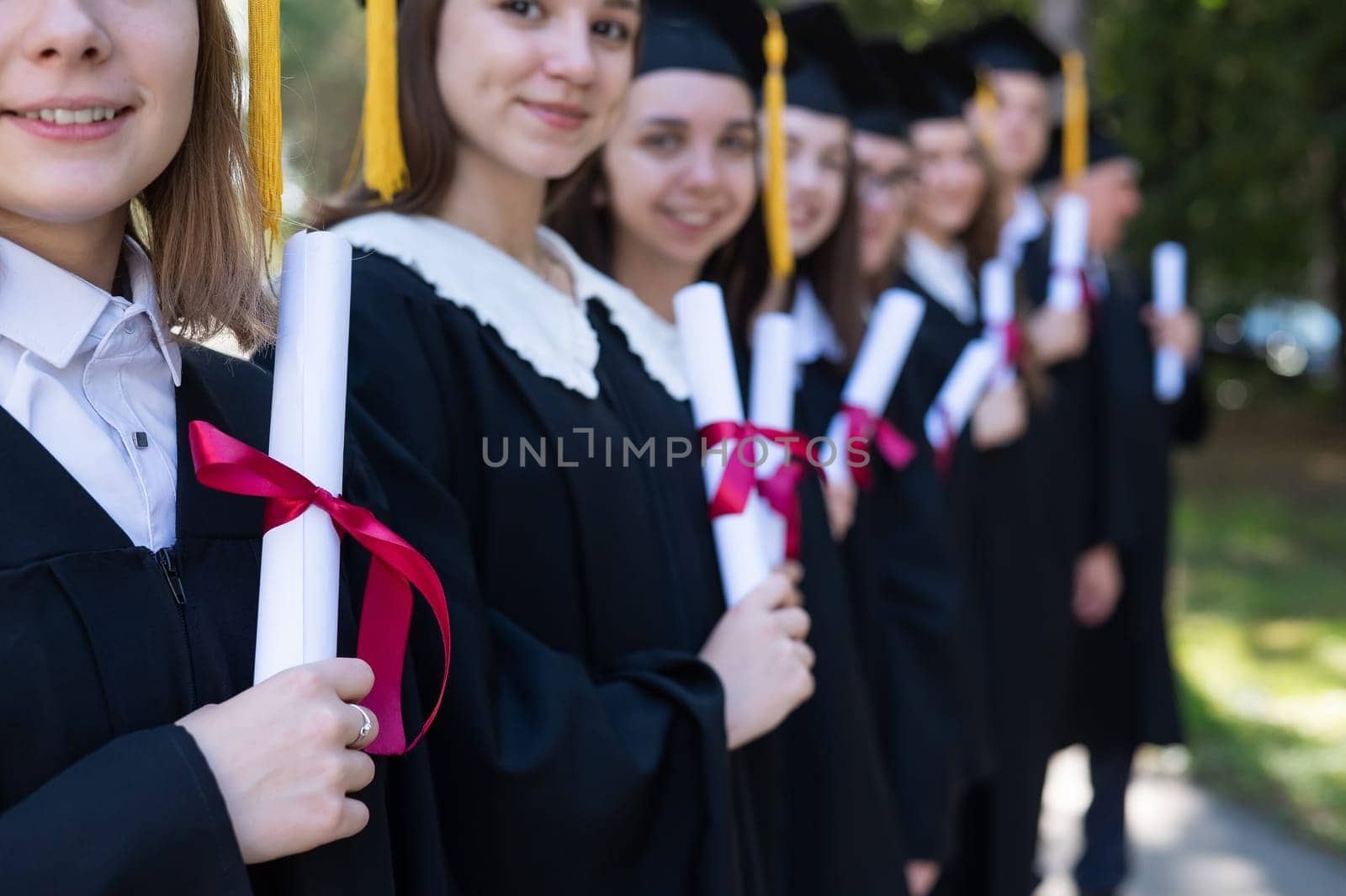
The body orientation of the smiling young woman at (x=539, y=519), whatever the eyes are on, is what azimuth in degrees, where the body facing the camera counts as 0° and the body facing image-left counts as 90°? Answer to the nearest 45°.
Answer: approximately 315°

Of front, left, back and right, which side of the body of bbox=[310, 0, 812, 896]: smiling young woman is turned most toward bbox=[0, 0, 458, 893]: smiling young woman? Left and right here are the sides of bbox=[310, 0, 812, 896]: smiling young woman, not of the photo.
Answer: right
